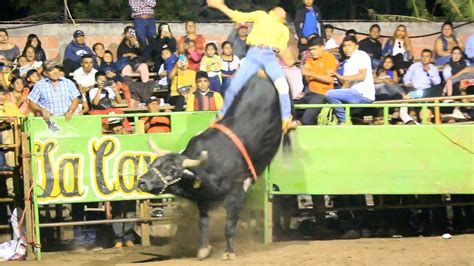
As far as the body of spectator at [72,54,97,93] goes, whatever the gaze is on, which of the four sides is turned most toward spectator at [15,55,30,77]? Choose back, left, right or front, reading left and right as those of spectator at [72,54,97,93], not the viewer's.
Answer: right

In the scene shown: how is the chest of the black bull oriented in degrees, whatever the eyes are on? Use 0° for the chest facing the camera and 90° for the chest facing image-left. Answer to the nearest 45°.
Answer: approximately 45°

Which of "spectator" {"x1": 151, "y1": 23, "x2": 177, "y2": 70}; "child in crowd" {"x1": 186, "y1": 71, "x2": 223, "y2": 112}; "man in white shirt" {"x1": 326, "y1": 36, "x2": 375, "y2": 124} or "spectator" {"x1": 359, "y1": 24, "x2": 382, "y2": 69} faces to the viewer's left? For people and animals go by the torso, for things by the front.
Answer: the man in white shirt

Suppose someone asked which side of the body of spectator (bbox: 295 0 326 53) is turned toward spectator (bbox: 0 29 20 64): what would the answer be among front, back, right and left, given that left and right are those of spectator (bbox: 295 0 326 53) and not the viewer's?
right

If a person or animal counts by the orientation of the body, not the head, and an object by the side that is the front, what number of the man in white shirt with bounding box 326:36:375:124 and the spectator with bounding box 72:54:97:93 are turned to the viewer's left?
1

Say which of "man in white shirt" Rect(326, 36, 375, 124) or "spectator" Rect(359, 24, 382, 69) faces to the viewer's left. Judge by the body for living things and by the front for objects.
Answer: the man in white shirt

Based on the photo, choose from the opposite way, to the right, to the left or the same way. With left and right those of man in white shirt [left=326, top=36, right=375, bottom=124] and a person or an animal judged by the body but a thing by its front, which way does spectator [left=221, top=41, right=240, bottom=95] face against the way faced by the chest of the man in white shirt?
to the left
